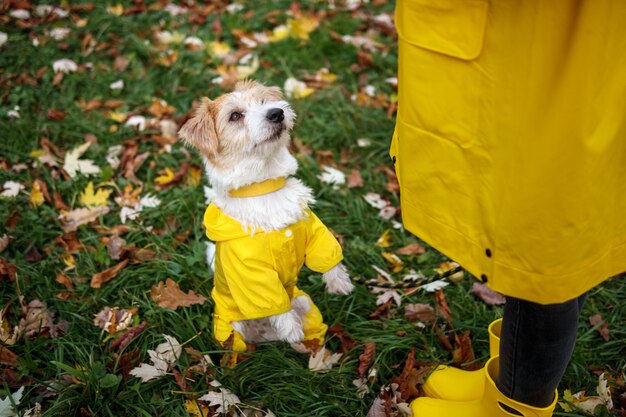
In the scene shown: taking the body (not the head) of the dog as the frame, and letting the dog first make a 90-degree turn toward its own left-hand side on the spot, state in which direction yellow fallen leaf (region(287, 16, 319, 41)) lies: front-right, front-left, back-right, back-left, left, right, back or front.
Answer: front-left

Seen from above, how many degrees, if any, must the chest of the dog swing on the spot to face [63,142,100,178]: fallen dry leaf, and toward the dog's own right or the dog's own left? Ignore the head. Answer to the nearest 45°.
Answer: approximately 180°

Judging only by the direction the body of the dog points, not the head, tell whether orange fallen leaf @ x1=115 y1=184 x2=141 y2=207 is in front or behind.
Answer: behind

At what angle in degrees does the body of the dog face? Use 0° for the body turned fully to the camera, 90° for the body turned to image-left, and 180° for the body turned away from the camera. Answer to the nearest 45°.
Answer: approximately 315°

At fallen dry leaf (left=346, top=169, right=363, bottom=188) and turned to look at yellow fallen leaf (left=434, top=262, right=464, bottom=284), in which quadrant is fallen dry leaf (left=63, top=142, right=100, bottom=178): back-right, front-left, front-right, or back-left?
back-right

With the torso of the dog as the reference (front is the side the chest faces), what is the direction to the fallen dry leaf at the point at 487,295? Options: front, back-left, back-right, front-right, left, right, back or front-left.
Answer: front-left

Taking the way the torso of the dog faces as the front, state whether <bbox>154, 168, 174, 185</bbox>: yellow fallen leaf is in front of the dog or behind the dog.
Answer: behind

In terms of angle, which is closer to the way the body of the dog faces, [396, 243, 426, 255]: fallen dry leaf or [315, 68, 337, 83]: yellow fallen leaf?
the fallen dry leaf

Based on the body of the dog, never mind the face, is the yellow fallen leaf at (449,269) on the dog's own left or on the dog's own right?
on the dog's own left
